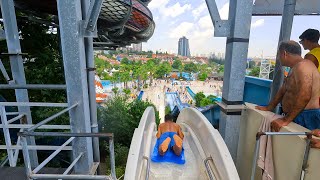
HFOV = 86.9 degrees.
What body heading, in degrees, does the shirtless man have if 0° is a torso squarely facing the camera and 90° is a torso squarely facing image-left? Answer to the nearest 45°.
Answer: approximately 90°

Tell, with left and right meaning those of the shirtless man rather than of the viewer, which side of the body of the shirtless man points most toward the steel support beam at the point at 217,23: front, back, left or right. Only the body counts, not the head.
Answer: front

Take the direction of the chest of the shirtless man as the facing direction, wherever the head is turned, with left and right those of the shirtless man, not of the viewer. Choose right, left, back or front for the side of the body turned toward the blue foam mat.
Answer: front

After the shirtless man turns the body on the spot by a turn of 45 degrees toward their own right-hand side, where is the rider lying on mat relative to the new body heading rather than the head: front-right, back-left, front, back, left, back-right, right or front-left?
front-left

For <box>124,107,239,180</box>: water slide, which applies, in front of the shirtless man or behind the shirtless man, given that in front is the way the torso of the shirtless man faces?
in front
